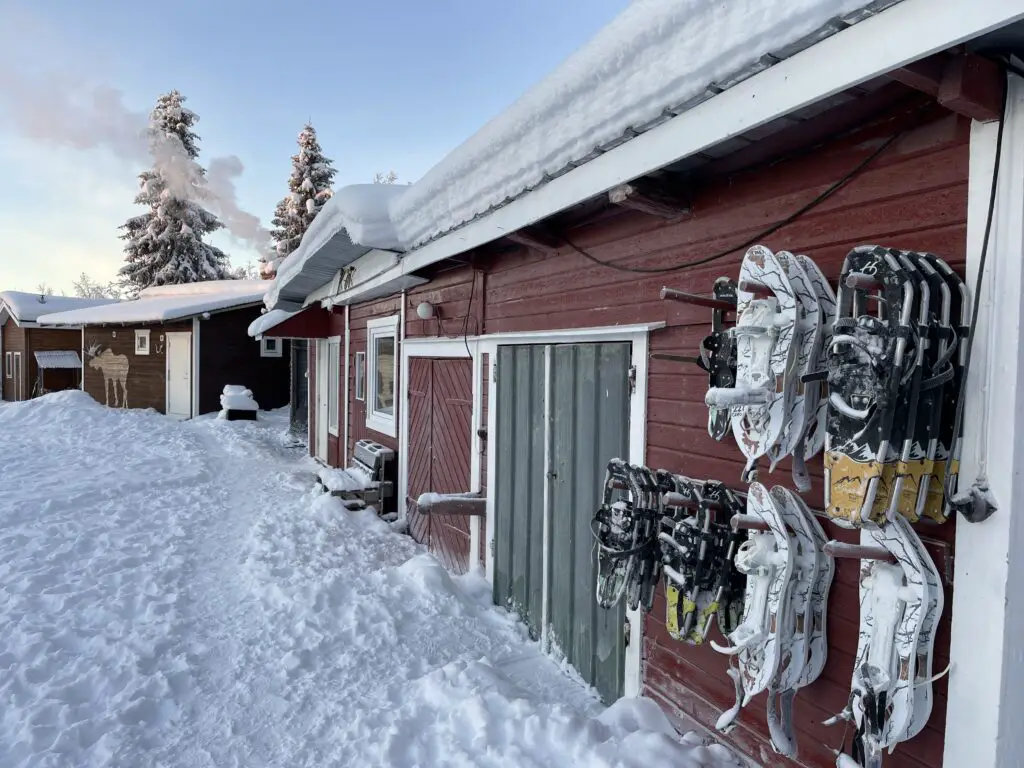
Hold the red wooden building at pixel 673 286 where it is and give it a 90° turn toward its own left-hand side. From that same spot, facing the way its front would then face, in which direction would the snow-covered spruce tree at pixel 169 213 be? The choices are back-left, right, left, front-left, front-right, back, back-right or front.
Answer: back

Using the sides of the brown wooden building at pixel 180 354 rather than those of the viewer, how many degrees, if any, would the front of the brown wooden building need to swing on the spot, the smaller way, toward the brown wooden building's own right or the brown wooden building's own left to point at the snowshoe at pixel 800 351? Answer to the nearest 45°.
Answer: approximately 45° to the brown wooden building's own left

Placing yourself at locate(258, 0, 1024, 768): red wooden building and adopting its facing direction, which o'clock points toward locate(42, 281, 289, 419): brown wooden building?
locate(42, 281, 289, 419): brown wooden building is roughly at 3 o'clock from locate(258, 0, 1024, 768): red wooden building.

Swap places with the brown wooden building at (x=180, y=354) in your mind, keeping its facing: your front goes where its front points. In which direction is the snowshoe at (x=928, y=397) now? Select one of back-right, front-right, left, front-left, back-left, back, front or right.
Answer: front-left

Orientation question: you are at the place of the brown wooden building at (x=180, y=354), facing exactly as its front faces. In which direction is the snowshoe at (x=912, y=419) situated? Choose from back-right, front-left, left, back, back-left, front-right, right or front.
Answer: front-left

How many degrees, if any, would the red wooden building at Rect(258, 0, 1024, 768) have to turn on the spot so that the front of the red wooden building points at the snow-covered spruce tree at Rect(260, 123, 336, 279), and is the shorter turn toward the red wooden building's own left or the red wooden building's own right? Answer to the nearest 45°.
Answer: approximately 90° to the red wooden building's own right

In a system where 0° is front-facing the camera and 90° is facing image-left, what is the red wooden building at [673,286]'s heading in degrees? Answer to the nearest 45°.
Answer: approximately 45°

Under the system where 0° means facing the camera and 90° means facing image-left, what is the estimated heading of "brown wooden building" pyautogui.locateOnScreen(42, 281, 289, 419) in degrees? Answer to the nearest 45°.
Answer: approximately 45°

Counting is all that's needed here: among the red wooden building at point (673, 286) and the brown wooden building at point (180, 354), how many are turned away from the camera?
0

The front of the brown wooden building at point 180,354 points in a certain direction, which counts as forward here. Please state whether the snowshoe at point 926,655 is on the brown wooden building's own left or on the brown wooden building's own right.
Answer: on the brown wooden building's own left

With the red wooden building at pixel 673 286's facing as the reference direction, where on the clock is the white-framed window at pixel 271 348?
The white-framed window is roughly at 3 o'clock from the red wooden building.
